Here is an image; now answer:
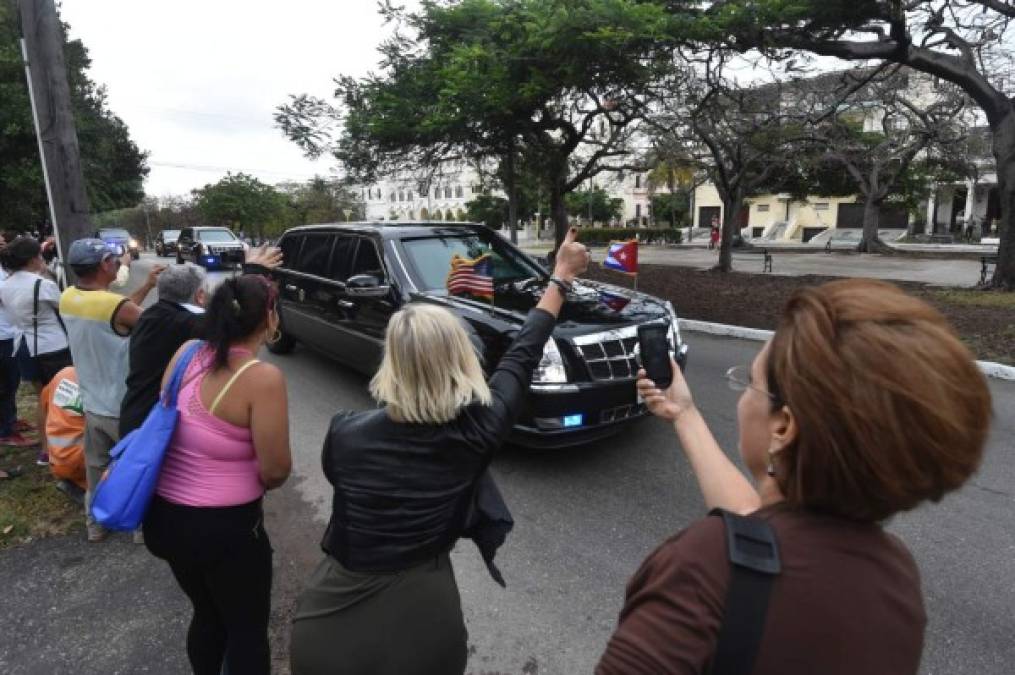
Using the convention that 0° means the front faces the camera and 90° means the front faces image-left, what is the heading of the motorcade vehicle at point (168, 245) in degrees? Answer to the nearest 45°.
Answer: approximately 0°

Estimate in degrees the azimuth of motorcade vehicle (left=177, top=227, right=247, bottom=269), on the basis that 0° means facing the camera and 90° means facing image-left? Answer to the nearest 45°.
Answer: approximately 315°

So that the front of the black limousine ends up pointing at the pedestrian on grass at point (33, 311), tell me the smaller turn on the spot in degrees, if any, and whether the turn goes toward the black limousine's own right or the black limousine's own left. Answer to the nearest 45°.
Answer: approximately 135° to the black limousine's own right

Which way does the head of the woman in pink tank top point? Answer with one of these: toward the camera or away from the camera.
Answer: away from the camera

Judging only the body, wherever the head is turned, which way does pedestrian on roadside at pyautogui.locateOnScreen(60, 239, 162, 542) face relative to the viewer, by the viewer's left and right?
facing away from the viewer and to the right of the viewer

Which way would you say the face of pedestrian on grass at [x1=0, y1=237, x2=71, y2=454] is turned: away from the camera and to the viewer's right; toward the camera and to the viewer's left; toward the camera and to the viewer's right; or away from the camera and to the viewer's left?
away from the camera and to the viewer's right

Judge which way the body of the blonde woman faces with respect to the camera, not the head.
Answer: away from the camera

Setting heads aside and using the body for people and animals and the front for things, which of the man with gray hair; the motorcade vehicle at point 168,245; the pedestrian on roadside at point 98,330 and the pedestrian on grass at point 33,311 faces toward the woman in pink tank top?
the motorcade vehicle

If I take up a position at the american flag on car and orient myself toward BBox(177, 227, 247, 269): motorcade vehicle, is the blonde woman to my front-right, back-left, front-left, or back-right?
back-left

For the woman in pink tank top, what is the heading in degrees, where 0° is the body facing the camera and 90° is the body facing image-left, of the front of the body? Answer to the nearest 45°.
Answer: approximately 225°

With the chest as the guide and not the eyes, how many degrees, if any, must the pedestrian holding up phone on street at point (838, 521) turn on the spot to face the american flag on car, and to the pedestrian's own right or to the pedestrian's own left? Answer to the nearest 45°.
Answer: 0° — they already face it

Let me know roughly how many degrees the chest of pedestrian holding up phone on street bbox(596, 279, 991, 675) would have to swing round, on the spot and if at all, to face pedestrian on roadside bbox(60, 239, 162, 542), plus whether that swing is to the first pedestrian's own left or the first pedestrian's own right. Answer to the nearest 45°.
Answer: approximately 45° to the first pedestrian's own left

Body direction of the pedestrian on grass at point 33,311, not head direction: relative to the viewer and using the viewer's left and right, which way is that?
facing away from the viewer and to the right of the viewer

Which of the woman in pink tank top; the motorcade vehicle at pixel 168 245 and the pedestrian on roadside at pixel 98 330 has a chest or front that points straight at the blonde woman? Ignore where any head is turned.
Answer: the motorcade vehicle

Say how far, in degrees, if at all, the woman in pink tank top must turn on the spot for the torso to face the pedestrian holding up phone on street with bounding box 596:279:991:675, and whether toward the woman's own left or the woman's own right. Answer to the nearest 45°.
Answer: approximately 90° to the woman's own right
